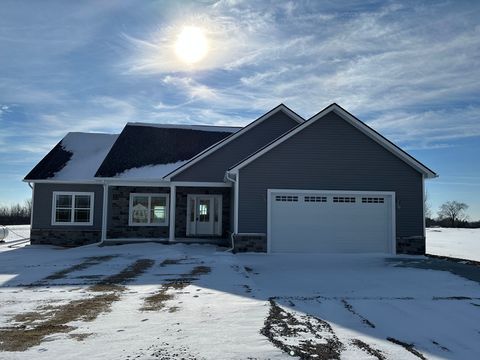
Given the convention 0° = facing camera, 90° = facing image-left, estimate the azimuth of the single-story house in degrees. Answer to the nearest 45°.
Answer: approximately 0°
